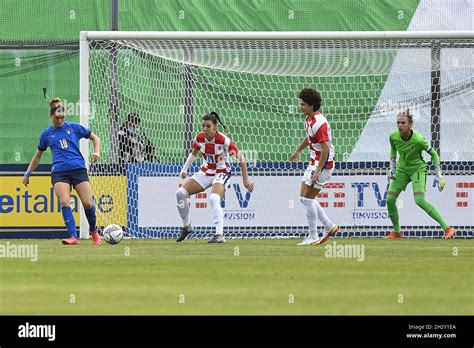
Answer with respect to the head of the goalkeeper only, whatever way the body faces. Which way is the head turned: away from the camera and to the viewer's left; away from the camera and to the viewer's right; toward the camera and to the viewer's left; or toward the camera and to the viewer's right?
toward the camera and to the viewer's left

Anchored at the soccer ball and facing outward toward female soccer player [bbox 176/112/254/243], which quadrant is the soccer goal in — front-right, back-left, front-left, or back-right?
front-left

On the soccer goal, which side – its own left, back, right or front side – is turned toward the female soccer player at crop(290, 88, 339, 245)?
front

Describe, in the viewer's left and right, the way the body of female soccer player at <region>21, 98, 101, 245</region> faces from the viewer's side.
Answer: facing the viewer

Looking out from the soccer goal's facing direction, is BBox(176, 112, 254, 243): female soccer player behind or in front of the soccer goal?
in front

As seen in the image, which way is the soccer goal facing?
toward the camera

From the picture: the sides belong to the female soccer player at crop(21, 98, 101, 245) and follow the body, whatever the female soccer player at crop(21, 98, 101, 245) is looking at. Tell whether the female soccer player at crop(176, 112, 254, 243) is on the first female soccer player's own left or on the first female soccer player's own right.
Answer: on the first female soccer player's own left

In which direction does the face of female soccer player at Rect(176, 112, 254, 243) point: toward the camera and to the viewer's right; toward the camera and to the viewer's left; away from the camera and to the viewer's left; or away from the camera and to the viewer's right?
toward the camera and to the viewer's left
